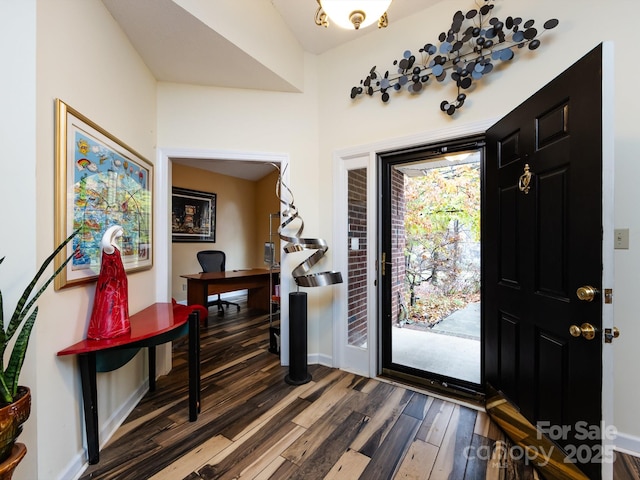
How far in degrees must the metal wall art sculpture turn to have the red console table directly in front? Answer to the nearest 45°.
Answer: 0° — it already faces it

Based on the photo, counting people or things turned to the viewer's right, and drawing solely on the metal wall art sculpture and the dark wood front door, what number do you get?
0

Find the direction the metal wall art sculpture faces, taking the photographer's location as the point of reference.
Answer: facing the viewer and to the left of the viewer

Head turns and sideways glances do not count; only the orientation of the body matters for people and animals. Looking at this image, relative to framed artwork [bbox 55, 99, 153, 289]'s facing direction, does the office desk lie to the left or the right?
on its left

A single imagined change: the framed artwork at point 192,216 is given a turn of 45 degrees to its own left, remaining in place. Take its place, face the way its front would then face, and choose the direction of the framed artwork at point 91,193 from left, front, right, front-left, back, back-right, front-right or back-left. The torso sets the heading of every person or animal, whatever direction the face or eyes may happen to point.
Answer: right

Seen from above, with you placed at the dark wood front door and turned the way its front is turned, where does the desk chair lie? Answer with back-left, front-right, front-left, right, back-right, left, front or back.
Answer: front-right
